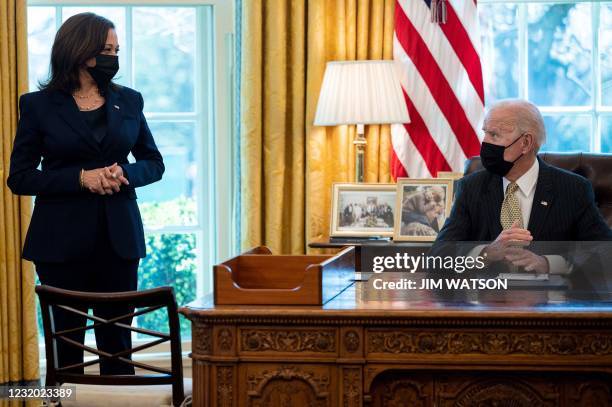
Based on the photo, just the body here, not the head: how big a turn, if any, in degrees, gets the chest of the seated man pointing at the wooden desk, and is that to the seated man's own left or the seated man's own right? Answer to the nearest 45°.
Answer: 0° — they already face it

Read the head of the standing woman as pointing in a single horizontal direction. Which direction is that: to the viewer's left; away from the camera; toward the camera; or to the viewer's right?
to the viewer's right

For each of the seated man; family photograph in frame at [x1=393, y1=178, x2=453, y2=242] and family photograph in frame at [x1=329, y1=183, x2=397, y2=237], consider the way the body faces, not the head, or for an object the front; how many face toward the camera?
3

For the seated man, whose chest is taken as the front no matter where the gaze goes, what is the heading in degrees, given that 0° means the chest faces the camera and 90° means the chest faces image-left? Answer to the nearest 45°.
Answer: approximately 0°
